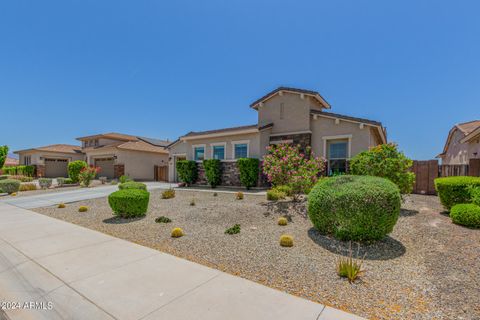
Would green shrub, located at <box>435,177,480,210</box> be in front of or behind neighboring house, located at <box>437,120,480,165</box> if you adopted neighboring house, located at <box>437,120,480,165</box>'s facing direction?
in front

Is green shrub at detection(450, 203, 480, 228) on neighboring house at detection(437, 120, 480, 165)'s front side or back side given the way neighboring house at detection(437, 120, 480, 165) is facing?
on the front side

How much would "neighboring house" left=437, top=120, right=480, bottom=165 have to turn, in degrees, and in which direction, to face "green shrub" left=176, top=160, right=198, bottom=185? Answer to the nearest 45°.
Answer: approximately 45° to its right

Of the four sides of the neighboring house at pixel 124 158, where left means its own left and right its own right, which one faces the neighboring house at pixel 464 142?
left

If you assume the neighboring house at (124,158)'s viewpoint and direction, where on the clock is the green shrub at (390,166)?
The green shrub is roughly at 10 o'clock from the neighboring house.

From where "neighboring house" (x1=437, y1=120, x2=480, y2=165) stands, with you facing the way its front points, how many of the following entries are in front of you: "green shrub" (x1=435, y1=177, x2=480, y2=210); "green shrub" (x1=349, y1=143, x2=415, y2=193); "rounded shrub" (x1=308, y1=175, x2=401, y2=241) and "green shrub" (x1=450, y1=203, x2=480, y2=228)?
4

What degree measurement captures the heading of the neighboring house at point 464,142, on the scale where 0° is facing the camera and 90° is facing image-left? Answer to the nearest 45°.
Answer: approximately 0°

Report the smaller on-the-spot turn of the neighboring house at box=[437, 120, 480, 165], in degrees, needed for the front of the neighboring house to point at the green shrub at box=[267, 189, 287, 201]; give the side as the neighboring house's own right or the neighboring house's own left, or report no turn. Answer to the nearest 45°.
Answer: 0° — it already faces it
